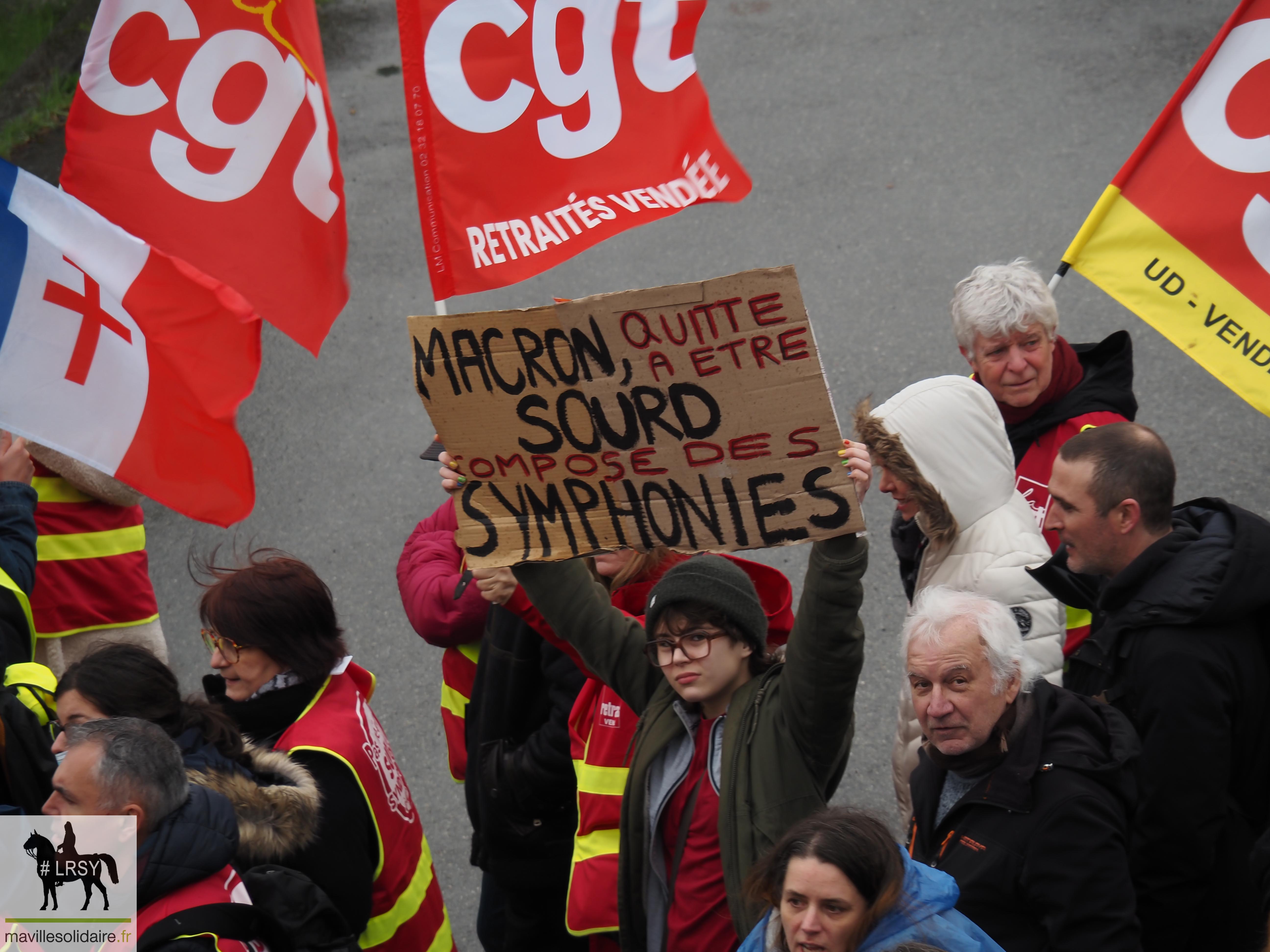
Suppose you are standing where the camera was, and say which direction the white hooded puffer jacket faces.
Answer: facing to the left of the viewer

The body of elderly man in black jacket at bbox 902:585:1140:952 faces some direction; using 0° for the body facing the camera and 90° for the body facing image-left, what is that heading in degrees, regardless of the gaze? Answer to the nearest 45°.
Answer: approximately 45°

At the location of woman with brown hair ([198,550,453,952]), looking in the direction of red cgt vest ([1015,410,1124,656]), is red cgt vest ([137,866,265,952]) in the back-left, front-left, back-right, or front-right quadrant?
back-right

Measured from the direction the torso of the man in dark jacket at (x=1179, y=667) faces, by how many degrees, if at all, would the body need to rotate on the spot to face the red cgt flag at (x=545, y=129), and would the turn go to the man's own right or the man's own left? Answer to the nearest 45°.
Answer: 0° — they already face it

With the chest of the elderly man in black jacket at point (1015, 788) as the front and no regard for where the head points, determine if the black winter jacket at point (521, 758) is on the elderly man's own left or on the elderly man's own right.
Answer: on the elderly man's own right

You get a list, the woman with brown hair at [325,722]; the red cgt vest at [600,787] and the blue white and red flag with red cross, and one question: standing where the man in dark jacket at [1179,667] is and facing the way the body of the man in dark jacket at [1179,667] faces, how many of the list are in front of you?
3
